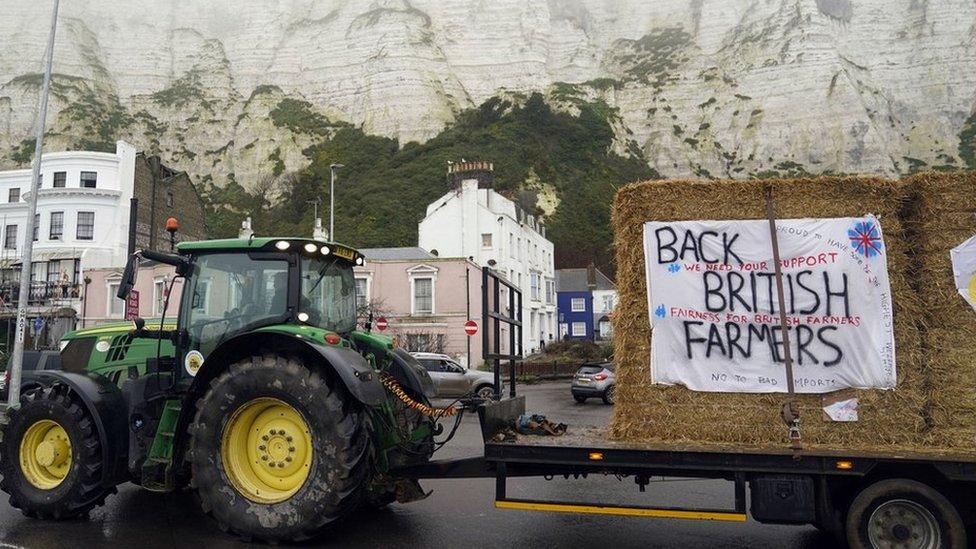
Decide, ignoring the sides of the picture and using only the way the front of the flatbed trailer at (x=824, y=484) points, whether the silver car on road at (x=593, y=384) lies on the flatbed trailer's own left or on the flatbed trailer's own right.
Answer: on the flatbed trailer's own right

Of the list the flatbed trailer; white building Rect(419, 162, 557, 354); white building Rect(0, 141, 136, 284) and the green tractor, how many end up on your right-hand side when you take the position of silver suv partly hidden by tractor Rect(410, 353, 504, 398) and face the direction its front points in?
2

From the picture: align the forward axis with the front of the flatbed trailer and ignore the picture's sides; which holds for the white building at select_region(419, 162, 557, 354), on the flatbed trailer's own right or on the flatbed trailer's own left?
on the flatbed trailer's own right

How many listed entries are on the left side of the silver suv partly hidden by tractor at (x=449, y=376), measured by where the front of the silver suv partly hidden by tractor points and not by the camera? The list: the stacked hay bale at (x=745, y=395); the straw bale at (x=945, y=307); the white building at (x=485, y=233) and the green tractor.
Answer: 1

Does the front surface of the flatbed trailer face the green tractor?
yes

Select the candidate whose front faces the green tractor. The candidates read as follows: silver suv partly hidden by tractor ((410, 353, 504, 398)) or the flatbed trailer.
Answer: the flatbed trailer

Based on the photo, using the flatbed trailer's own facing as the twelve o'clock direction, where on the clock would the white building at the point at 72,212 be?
The white building is roughly at 1 o'clock from the flatbed trailer.

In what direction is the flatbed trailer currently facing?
to the viewer's left
